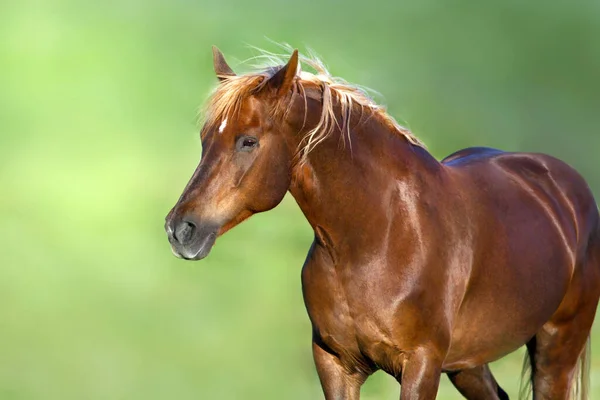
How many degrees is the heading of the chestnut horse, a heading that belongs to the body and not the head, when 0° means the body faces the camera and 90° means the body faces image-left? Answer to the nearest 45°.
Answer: approximately 45°
